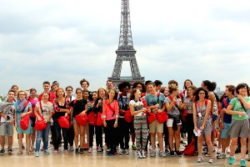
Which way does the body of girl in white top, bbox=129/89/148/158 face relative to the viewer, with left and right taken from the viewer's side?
facing the viewer and to the right of the viewer
